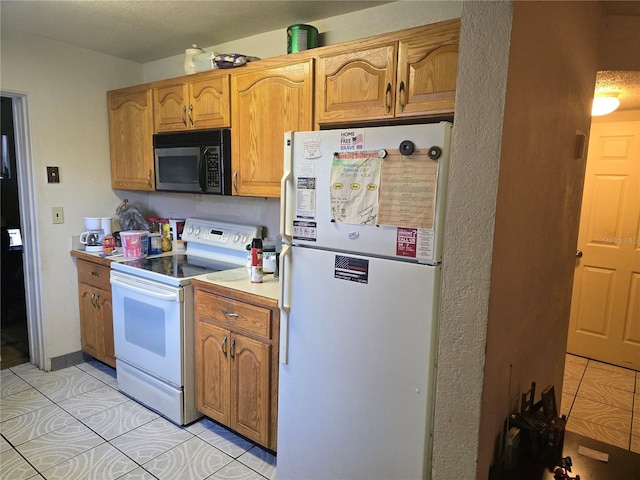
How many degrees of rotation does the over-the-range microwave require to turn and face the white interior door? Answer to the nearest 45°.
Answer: approximately 135° to its left

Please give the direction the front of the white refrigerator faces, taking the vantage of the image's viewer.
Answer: facing the viewer and to the left of the viewer

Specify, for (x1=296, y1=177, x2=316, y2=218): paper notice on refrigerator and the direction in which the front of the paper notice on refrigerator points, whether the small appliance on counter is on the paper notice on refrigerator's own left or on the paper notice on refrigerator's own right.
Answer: on the paper notice on refrigerator's own right

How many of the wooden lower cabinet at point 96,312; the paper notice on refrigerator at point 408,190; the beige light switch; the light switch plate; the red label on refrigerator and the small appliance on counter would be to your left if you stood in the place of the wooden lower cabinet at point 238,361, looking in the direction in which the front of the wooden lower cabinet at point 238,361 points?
2

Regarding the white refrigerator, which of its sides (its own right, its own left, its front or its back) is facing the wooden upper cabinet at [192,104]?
right

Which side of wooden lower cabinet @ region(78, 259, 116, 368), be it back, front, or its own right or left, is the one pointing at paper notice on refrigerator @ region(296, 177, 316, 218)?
left

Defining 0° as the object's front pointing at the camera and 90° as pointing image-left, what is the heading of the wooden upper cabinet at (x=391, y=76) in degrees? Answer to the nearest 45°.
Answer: approximately 45°
